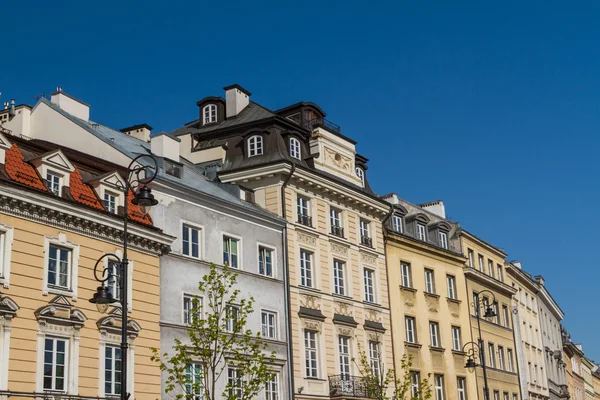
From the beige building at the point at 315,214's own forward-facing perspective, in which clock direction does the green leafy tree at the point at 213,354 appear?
The green leafy tree is roughly at 2 o'clock from the beige building.

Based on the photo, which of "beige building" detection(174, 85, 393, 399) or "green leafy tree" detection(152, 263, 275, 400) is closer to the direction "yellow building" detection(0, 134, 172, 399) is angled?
the green leafy tree

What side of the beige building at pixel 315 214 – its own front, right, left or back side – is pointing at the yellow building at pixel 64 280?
right

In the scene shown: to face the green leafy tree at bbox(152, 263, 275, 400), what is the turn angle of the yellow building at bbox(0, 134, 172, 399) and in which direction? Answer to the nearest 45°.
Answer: approximately 45° to its left

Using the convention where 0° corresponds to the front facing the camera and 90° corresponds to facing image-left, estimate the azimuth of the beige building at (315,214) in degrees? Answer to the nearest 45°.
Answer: approximately 315°

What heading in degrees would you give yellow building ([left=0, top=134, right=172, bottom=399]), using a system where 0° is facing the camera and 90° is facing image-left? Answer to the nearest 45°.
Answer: approximately 315°

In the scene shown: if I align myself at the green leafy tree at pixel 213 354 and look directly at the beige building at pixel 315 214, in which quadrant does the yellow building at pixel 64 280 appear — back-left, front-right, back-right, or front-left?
back-left

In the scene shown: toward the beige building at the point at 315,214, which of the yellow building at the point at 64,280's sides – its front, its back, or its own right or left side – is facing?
left
